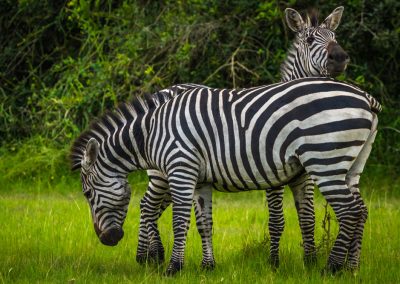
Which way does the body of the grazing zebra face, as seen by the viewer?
to the viewer's left

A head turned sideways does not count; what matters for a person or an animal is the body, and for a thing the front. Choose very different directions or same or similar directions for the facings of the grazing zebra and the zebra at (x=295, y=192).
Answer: very different directions

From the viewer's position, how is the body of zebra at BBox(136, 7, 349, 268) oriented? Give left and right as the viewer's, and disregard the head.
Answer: facing to the right of the viewer

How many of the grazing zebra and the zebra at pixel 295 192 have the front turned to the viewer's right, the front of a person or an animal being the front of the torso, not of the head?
1

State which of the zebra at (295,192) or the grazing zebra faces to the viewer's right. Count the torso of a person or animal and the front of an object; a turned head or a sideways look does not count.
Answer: the zebra
